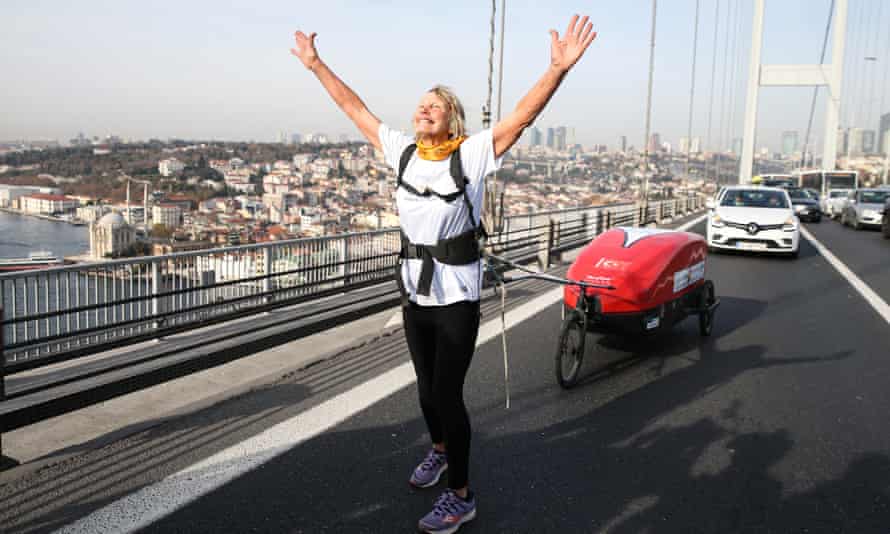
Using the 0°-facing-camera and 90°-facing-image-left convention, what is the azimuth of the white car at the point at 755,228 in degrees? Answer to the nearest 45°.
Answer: approximately 0°

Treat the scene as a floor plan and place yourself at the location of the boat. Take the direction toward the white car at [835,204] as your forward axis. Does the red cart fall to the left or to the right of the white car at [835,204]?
right

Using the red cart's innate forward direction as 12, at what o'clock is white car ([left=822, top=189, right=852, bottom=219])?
The white car is roughly at 5 o'clock from the red cart.

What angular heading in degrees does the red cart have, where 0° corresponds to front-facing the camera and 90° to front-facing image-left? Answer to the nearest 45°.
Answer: approximately 45°

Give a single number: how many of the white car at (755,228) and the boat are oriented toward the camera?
1

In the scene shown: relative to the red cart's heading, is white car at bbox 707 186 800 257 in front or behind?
behind
